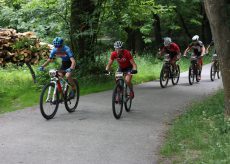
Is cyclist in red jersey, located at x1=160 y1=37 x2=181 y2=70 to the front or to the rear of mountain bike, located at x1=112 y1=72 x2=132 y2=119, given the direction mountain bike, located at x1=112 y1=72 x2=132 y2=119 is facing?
to the rear

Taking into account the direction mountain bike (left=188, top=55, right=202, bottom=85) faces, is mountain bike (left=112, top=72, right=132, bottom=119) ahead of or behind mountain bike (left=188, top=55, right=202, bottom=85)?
ahead

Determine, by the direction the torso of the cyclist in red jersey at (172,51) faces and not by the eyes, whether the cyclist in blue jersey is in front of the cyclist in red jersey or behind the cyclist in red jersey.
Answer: in front

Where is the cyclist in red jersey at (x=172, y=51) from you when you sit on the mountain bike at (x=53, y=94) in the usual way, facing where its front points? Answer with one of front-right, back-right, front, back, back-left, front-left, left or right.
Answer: back

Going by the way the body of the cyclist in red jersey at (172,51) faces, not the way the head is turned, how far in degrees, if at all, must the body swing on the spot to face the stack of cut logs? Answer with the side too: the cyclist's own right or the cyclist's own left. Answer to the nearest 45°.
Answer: approximately 45° to the cyclist's own right

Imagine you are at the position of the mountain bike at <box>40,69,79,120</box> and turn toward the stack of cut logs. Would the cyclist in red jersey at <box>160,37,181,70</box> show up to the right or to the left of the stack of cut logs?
right

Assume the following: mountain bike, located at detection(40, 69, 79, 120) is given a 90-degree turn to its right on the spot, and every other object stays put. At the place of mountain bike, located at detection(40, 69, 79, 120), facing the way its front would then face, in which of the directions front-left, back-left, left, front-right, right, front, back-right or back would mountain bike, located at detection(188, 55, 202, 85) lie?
right

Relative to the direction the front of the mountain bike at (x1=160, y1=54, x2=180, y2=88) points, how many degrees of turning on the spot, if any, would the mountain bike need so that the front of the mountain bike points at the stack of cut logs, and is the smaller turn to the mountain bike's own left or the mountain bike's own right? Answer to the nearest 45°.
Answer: approximately 45° to the mountain bike's own right
